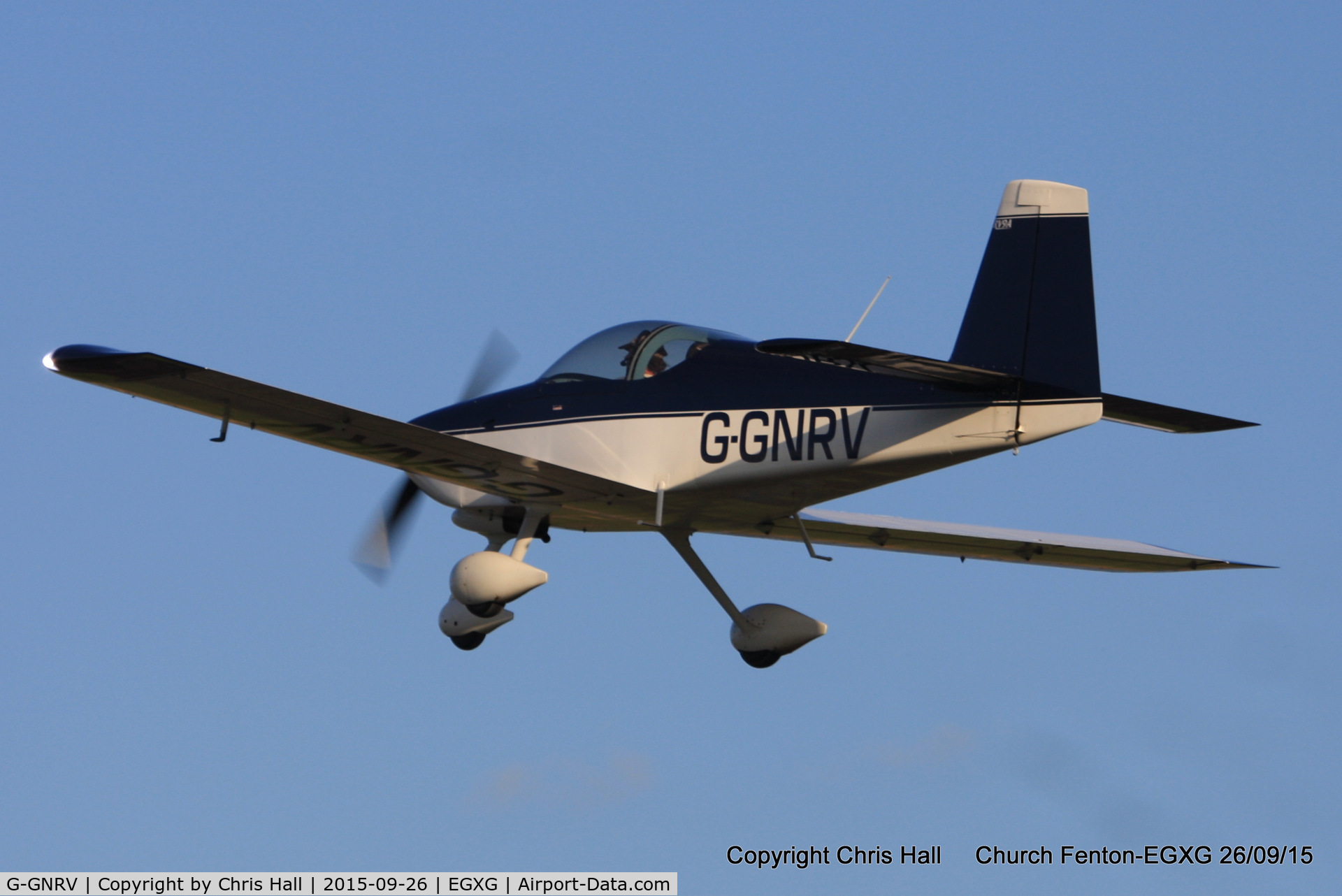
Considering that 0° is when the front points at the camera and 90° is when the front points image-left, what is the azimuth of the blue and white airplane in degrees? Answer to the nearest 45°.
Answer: approximately 135°
